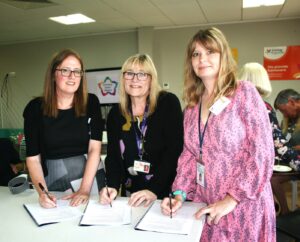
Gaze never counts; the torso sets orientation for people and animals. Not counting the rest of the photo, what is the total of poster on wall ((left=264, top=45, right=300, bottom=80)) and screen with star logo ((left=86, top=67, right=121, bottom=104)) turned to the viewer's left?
0

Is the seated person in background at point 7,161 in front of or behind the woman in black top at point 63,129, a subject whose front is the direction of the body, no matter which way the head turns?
behind

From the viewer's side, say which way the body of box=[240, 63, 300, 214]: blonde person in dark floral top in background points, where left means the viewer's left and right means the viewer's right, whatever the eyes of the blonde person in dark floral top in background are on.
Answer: facing away from the viewer and to the right of the viewer

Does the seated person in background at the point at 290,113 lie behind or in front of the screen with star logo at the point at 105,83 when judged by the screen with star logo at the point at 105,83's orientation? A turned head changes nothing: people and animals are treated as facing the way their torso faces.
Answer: in front

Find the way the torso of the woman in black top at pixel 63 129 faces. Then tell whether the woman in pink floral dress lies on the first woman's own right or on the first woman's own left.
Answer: on the first woman's own left

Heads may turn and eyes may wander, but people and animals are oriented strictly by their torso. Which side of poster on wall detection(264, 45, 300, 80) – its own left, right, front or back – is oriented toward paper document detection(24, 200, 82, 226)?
front

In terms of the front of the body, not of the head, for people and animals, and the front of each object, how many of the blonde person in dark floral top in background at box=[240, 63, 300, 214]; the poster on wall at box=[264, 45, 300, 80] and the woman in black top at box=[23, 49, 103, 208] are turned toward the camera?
2

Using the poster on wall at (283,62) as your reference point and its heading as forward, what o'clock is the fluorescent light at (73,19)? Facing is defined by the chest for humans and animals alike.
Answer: The fluorescent light is roughly at 2 o'clock from the poster on wall.
